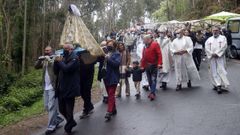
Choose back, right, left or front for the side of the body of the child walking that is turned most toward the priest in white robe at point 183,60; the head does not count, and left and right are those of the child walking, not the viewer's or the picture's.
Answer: left

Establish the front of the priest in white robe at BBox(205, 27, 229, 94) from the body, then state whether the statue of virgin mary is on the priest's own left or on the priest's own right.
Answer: on the priest's own right

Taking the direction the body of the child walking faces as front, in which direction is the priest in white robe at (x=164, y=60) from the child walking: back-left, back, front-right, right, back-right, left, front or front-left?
back-left

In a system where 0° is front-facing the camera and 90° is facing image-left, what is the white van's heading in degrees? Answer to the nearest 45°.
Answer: approximately 0°

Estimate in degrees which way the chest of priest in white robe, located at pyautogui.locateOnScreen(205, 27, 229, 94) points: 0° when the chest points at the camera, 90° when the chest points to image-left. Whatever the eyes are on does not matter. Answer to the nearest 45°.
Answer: approximately 0°

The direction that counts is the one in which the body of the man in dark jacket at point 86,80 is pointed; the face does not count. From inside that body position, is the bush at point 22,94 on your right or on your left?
on your right

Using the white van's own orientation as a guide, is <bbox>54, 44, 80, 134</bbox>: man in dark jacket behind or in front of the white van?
in front

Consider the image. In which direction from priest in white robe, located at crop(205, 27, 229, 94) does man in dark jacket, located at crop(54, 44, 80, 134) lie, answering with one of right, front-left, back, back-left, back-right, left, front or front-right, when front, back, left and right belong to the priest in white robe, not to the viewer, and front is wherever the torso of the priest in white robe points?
front-right

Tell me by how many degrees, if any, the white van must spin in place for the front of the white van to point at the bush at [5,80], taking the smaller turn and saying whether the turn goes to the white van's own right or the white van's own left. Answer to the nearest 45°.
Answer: approximately 90° to the white van's own right
